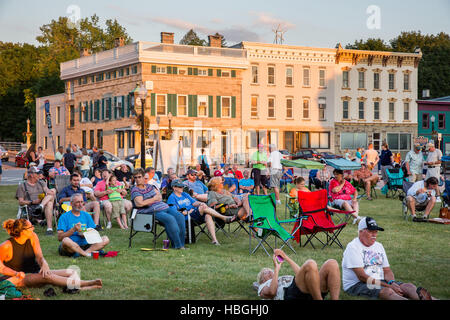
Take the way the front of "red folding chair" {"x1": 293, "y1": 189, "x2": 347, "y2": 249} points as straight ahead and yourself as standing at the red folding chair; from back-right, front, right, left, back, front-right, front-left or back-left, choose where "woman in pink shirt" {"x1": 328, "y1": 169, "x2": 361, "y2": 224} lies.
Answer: back-left

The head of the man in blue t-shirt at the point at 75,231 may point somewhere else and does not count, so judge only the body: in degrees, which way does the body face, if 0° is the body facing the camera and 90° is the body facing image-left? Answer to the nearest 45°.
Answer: approximately 315°

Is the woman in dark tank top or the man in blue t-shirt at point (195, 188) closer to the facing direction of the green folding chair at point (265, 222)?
the woman in dark tank top

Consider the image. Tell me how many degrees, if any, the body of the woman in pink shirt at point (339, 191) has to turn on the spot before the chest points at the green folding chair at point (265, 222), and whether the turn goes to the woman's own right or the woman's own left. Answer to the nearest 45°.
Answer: approximately 45° to the woman's own right

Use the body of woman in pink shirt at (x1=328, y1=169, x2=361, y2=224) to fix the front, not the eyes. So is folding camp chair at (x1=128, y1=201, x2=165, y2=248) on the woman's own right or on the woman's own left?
on the woman's own right

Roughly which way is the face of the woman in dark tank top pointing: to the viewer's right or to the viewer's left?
to the viewer's right

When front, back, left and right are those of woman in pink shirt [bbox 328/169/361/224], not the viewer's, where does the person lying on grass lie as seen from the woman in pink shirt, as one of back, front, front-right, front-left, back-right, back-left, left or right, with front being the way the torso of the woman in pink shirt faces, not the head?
front-right

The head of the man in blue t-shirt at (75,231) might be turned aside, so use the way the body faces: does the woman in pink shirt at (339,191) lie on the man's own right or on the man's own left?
on the man's own left

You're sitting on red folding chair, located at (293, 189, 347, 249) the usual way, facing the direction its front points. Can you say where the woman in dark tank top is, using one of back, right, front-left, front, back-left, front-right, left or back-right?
right

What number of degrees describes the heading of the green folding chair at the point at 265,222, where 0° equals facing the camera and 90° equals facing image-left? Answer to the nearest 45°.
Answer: approximately 315°
